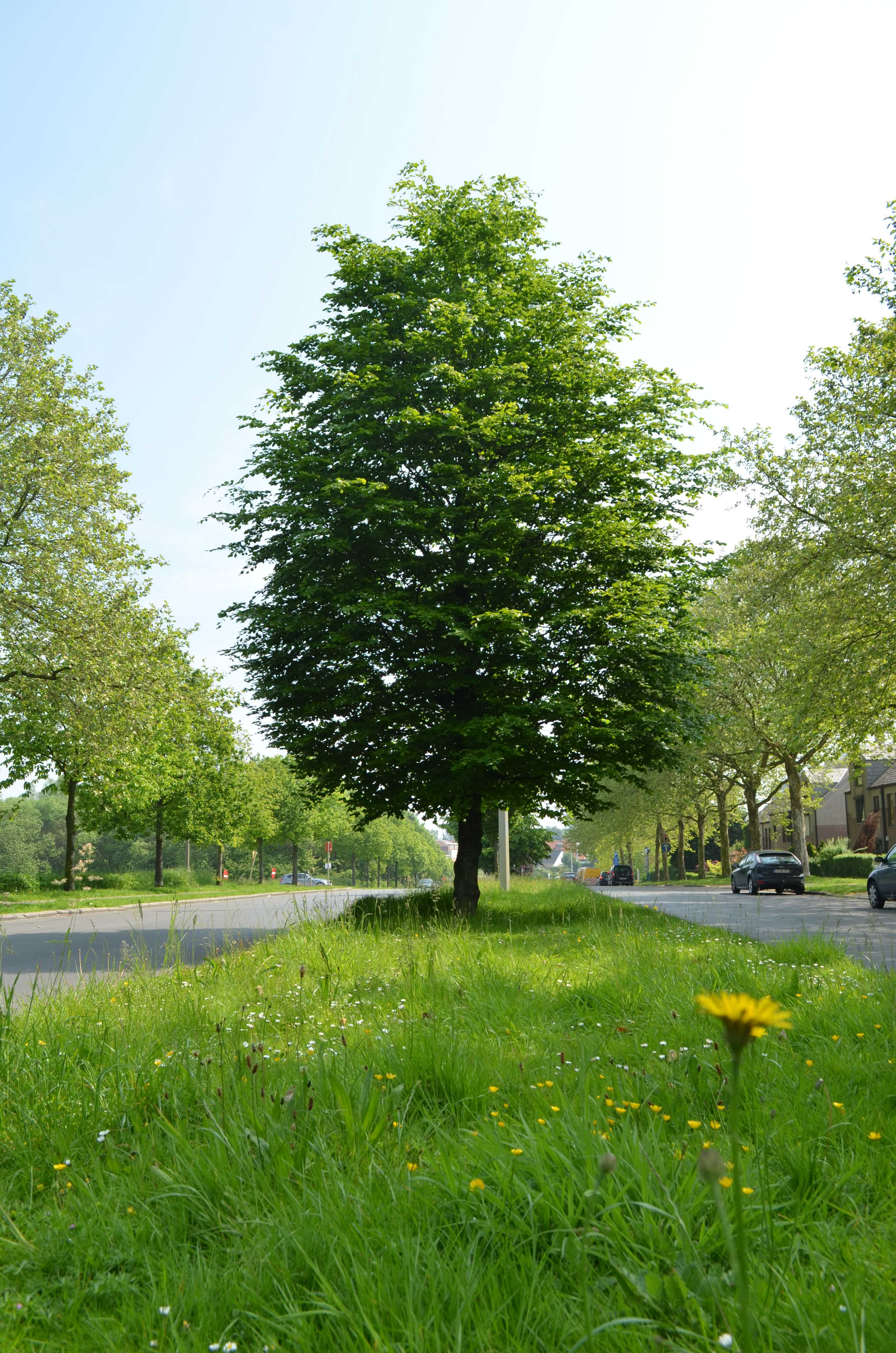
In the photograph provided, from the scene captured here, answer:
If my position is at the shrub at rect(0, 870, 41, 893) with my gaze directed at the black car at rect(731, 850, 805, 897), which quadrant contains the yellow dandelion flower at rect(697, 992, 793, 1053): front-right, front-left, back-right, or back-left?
front-right

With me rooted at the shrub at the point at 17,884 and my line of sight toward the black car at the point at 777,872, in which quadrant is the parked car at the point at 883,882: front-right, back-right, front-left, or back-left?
front-right

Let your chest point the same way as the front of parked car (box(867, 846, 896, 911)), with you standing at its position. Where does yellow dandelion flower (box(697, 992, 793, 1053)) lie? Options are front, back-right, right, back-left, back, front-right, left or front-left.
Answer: back-left

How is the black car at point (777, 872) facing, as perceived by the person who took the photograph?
facing away from the viewer and to the left of the viewer

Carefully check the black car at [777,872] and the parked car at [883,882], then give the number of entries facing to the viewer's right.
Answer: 0

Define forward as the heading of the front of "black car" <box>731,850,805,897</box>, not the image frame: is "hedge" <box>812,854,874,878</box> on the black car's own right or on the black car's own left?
on the black car's own right

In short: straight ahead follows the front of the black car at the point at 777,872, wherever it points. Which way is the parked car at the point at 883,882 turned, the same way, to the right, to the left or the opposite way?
the same way

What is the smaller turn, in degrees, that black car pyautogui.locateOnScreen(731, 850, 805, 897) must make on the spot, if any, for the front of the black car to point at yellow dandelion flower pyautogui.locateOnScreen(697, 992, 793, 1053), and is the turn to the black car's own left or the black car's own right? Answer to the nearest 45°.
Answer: approximately 135° to the black car's own left

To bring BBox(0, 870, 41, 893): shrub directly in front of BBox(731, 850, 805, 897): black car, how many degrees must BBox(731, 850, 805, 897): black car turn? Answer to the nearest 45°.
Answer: approximately 45° to its left

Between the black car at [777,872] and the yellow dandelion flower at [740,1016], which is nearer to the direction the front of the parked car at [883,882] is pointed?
the black car

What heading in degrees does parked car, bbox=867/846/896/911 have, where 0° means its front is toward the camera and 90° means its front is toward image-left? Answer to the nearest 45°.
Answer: approximately 135°
